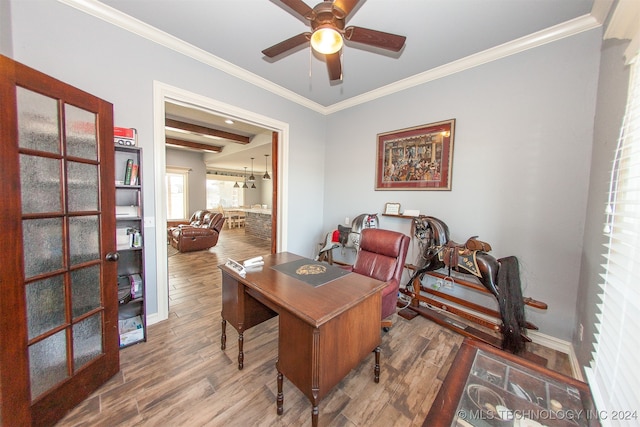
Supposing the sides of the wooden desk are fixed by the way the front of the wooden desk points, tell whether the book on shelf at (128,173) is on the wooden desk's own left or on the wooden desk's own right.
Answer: on the wooden desk's own left

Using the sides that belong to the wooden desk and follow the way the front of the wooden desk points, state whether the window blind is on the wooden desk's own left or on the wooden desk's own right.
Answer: on the wooden desk's own right

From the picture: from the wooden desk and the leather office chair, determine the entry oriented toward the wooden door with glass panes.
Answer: the leather office chair

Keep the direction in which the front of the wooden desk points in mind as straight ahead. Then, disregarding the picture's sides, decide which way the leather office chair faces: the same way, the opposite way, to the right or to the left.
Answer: the opposite way

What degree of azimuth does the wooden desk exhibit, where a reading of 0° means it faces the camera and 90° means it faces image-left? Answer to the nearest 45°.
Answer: approximately 225°

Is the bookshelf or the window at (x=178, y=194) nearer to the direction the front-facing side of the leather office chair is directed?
the bookshelf

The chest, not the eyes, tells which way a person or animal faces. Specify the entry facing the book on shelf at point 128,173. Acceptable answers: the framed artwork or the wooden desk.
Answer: the framed artwork

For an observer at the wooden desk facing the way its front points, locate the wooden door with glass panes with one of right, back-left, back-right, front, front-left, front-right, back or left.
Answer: back-left

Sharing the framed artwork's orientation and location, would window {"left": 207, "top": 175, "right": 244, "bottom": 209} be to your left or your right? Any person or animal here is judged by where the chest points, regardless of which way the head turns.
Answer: on your right

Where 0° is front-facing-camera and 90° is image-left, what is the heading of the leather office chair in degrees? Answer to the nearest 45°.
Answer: approximately 45°

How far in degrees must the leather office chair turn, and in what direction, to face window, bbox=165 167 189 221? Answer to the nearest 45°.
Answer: approximately 90° to its right

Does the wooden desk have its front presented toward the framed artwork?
yes
